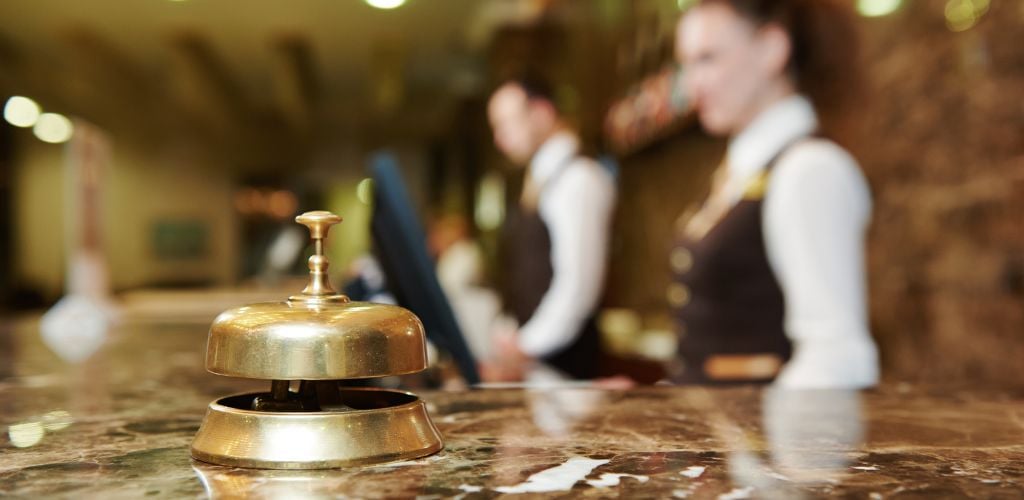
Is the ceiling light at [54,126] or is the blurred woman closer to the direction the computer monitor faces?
the blurred woman

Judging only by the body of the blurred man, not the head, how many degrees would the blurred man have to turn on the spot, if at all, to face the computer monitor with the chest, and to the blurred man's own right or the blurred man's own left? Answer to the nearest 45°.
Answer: approximately 45° to the blurred man's own left

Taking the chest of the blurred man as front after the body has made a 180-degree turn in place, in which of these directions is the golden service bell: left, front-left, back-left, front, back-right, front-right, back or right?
back-right

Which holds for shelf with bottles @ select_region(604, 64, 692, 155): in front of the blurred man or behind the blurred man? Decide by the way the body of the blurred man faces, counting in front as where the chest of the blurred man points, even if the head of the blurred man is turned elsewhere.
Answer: behind

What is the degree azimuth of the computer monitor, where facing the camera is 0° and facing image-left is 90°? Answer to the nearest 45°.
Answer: approximately 270°

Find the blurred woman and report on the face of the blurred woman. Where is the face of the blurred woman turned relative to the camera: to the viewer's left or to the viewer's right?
to the viewer's left

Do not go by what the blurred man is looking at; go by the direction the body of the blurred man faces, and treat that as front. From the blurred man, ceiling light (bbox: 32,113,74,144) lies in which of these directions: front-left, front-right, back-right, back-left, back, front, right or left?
right

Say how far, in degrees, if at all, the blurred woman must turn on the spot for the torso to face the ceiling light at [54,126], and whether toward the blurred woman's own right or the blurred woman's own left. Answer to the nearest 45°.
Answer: approximately 90° to the blurred woman's own right

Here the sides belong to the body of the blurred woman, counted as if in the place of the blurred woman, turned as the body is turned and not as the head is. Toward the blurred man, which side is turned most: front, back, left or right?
right
